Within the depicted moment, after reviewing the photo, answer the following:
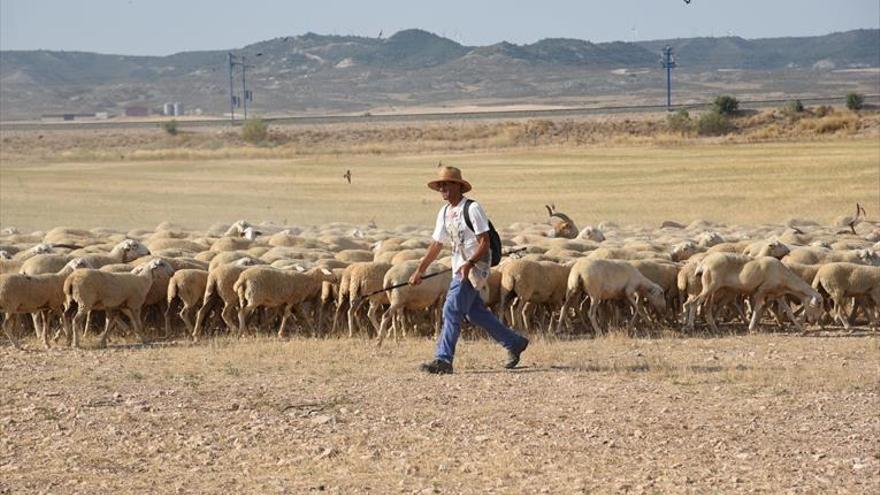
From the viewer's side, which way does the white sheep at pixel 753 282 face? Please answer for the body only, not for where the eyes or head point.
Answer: to the viewer's right

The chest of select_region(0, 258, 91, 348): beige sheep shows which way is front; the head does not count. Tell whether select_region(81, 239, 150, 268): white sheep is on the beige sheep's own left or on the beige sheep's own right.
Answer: on the beige sheep's own left

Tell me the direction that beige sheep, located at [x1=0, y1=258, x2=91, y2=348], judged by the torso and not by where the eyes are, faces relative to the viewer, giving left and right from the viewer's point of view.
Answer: facing to the right of the viewer

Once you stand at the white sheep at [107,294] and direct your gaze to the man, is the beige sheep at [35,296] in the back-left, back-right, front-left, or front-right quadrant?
back-right

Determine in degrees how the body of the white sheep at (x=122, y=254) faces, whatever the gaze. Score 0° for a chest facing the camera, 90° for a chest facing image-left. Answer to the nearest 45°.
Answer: approximately 270°

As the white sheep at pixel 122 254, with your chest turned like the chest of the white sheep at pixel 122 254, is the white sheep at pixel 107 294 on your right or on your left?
on your right

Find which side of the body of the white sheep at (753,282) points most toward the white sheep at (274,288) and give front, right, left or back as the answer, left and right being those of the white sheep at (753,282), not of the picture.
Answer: back

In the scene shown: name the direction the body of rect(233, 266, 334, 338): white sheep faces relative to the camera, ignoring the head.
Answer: to the viewer's right

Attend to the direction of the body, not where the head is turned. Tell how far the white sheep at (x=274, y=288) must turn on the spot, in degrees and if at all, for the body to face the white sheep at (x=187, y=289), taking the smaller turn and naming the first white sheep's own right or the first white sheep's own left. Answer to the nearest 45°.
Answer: approximately 180°

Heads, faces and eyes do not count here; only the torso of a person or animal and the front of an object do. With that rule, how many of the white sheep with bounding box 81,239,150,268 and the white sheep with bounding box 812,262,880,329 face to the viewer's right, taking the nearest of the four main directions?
2

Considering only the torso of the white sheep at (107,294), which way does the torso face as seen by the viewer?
to the viewer's right

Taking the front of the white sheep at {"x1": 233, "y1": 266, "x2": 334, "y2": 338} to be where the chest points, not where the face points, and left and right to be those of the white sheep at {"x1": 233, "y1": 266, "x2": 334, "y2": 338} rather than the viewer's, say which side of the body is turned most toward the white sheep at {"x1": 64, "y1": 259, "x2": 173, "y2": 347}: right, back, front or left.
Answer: back

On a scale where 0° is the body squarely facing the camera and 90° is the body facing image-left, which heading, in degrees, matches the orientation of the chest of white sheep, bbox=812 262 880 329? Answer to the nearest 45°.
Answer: approximately 270°
